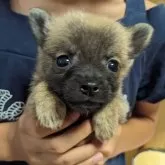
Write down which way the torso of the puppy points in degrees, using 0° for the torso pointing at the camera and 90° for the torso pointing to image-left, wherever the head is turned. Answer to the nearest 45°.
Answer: approximately 0°
